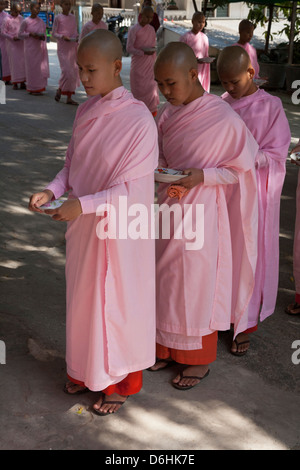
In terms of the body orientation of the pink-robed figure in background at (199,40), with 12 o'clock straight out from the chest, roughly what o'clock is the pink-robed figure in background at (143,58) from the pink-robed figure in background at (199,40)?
the pink-robed figure in background at (143,58) is roughly at 3 o'clock from the pink-robed figure in background at (199,40).

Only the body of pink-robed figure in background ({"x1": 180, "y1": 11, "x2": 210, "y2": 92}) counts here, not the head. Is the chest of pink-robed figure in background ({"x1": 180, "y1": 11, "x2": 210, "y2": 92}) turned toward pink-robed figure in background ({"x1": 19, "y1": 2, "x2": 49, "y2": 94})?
no

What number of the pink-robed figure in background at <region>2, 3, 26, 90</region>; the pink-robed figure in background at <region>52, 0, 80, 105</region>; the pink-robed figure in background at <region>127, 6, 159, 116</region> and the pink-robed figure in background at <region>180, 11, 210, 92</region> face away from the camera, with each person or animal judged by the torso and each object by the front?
0

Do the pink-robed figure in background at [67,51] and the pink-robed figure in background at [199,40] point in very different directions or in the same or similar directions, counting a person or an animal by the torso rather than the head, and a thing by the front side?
same or similar directions

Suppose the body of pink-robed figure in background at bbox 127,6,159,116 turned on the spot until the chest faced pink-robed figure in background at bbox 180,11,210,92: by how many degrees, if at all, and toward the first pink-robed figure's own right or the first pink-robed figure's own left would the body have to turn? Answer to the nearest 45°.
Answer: approximately 90° to the first pink-robed figure's own left

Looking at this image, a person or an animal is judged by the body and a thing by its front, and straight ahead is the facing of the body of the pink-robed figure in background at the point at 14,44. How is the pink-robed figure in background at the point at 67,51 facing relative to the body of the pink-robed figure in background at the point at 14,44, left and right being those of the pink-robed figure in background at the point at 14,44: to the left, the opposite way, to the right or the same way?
the same way

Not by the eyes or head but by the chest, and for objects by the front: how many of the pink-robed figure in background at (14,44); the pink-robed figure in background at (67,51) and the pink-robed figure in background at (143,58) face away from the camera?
0

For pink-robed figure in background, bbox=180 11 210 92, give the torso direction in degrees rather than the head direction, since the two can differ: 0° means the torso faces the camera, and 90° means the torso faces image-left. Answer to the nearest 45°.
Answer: approximately 315°

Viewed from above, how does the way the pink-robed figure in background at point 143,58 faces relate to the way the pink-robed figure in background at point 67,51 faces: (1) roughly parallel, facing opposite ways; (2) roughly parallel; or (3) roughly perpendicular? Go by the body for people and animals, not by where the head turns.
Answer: roughly parallel
